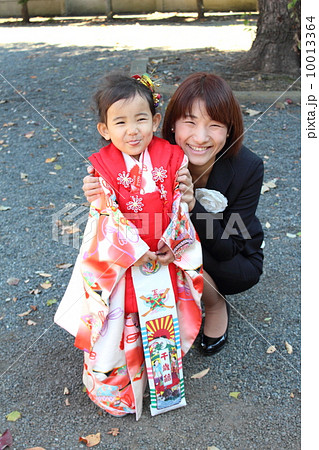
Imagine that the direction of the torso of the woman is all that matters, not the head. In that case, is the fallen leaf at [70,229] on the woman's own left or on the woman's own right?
on the woman's own right

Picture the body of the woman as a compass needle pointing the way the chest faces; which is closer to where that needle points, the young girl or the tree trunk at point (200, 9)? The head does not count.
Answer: the young girl

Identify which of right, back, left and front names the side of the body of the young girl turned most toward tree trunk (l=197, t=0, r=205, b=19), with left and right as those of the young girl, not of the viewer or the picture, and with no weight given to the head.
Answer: back

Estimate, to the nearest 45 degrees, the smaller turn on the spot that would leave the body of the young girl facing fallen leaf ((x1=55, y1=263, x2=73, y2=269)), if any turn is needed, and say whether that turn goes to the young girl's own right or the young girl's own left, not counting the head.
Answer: approximately 180°

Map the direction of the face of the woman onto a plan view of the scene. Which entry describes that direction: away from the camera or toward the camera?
toward the camera

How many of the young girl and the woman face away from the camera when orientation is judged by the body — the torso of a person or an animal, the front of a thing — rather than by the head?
0

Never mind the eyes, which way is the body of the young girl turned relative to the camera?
toward the camera

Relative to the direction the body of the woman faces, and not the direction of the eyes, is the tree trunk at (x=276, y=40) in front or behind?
behind

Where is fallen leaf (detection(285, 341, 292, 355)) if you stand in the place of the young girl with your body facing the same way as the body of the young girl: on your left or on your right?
on your left

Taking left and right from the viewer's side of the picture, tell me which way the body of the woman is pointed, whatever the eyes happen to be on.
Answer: facing the viewer and to the left of the viewer

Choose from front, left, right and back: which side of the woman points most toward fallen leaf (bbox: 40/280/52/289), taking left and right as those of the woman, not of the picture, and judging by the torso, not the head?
right

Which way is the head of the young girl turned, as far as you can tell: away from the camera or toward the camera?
toward the camera
